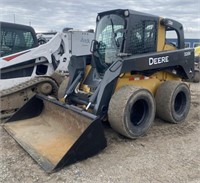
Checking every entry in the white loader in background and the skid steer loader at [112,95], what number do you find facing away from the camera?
0

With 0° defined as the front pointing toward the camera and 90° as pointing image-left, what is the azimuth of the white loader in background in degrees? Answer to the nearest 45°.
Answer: approximately 45°

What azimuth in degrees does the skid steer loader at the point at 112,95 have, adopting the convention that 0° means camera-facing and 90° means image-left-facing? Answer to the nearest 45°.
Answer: approximately 45°

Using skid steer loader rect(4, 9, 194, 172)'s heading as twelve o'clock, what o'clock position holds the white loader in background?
The white loader in background is roughly at 3 o'clock from the skid steer loader.

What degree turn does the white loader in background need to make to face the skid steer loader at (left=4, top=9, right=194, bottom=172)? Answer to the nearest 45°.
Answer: approximately 90° to its left
